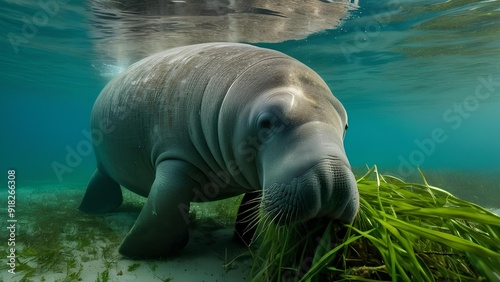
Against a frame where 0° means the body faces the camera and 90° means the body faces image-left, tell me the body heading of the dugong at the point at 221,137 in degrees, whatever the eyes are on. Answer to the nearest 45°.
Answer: approximately 315°
